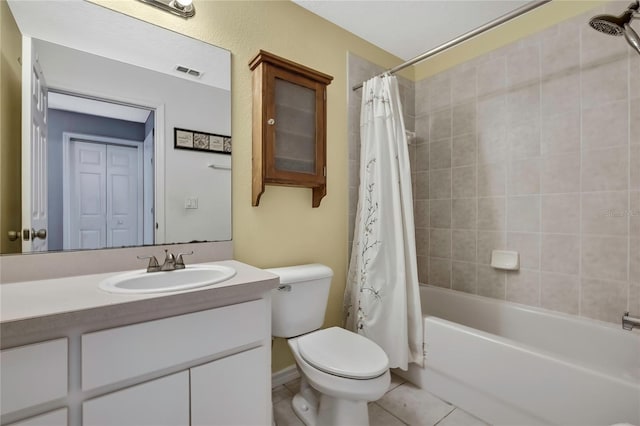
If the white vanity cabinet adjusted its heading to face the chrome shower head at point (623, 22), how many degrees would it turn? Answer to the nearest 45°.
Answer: approximately 45° to its left

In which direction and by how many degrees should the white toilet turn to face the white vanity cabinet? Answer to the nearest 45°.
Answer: approximately 90° to its right

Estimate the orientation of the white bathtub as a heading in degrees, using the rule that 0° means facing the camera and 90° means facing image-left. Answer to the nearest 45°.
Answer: approximately 45°

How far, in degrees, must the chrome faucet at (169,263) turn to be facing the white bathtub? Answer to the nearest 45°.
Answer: approximately 45° to its left
